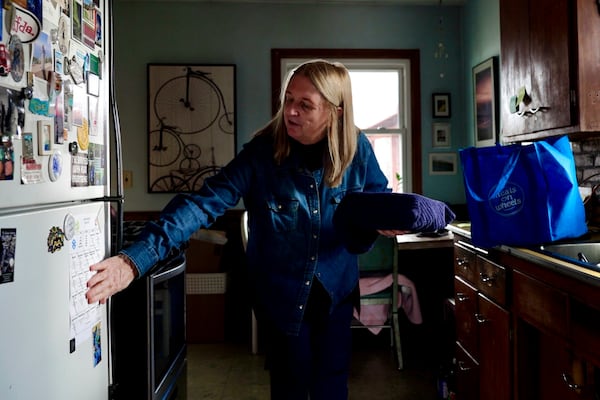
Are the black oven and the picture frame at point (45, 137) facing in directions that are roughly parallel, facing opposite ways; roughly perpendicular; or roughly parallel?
roughly parallel

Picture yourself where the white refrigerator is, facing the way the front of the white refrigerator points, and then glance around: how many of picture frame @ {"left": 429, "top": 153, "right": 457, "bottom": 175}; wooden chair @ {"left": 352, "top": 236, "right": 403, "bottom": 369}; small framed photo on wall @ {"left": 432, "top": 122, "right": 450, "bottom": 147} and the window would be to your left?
4

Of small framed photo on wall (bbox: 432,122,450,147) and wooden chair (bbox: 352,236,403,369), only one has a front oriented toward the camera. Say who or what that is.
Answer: the small framed photo on wall

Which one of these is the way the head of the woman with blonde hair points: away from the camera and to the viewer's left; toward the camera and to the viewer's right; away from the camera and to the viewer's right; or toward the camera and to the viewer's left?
toward the camera and to the viewer's left

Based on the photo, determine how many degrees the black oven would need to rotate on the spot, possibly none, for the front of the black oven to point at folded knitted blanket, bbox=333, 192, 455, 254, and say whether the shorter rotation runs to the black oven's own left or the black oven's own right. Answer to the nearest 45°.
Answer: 0° — it already faces it

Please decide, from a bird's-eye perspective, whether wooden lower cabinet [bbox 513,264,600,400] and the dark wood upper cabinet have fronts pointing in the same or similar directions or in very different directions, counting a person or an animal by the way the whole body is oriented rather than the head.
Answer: same or similar directions

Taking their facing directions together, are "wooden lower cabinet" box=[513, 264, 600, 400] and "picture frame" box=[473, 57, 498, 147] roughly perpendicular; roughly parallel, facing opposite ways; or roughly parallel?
roughly parallel

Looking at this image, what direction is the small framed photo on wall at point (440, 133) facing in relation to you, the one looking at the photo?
facing the viewer

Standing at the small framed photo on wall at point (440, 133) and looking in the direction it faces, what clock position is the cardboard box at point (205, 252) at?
The cardboard box is roughly at 2 o'clock from the small framed photo on wall.

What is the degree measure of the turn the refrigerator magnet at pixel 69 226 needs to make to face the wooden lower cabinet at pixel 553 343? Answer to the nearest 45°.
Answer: approximately 45° to its left

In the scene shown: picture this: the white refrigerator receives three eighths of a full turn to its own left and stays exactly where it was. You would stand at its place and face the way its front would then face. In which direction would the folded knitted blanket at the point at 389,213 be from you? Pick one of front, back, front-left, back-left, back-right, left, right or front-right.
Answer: right

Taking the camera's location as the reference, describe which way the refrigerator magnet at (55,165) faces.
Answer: facing the viewer and to the right of the viewer

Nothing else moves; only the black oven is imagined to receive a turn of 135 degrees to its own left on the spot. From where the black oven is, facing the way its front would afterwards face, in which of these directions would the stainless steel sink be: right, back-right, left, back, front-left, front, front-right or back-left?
right

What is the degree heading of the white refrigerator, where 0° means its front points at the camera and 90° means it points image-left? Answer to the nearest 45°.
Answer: approximately 315°

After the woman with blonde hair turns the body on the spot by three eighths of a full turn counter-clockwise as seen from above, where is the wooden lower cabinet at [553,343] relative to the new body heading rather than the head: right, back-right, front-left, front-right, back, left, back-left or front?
front-right

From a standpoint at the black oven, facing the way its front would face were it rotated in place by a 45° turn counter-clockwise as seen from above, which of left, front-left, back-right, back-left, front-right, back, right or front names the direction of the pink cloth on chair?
front-left
